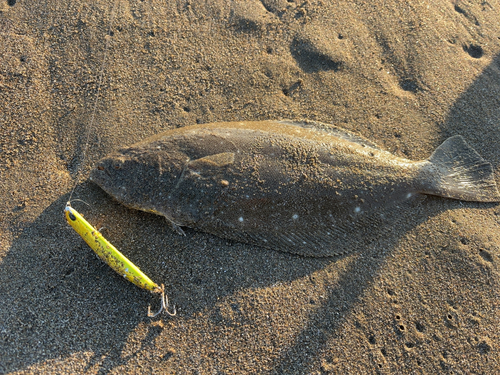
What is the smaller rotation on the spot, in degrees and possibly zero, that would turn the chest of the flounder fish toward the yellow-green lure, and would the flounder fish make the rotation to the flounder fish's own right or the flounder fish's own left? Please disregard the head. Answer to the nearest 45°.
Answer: approximately 45° to the flounder fish's own left

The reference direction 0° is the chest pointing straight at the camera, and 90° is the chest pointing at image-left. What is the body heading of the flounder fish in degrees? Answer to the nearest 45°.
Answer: approximately 90°
